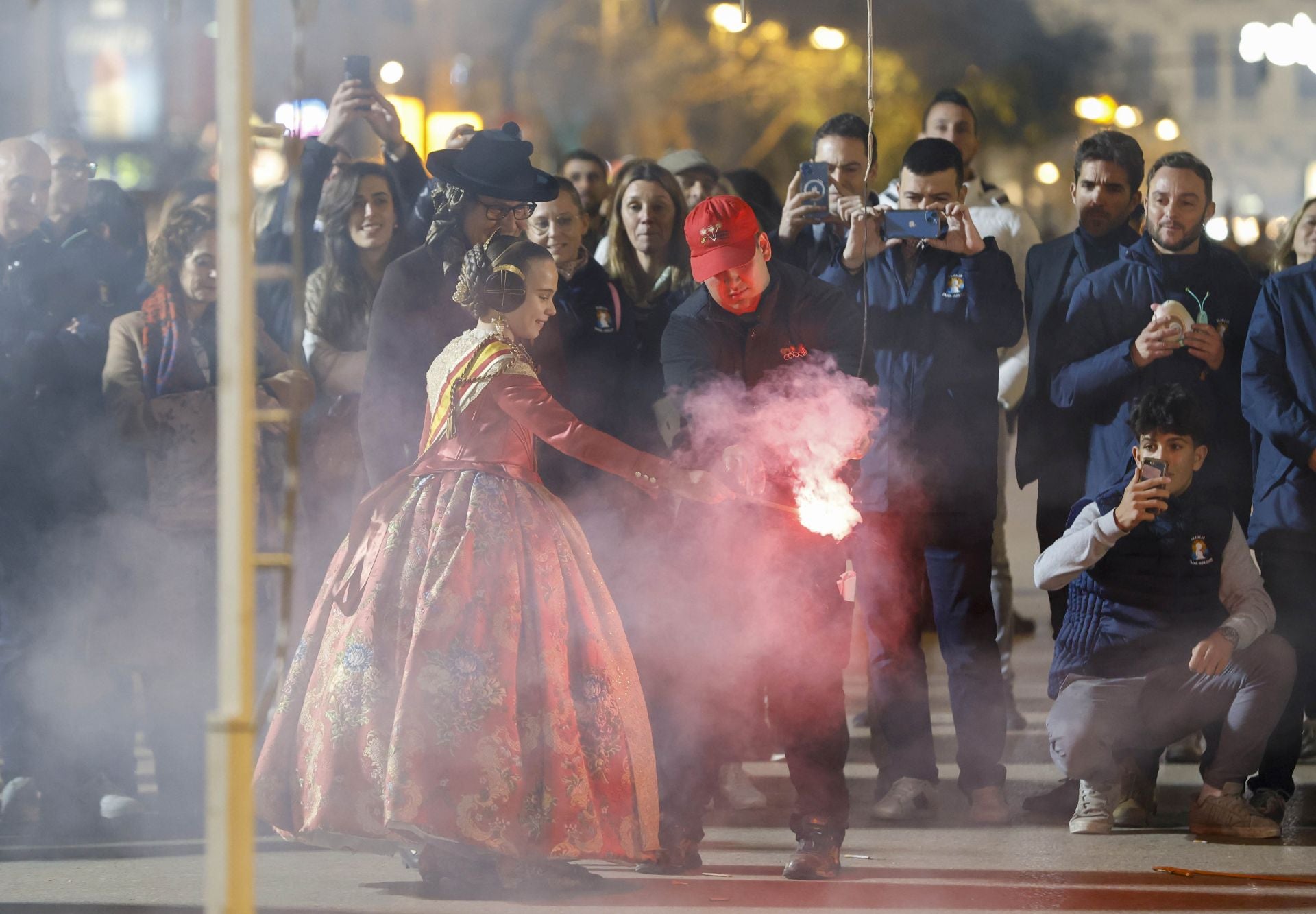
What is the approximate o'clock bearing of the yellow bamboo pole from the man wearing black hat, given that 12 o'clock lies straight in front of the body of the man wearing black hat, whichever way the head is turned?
The yellow bamboo pole is roughly at 2 o'clock from the man wearing black hat.

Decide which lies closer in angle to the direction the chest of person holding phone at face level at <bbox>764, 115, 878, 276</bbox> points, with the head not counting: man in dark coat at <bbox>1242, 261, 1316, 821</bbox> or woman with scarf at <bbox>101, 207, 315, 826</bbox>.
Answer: the woman with scarf

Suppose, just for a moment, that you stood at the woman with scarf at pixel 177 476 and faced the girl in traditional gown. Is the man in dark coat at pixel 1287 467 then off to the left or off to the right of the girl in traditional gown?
left

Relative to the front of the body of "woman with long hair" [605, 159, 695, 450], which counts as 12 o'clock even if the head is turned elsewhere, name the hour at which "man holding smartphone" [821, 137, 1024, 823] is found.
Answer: The man holding smartphone is roughly at 10 o'clock from the woman with long hair.

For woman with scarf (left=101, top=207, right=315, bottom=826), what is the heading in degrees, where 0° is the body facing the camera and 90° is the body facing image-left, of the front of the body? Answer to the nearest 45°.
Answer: approximately 315°

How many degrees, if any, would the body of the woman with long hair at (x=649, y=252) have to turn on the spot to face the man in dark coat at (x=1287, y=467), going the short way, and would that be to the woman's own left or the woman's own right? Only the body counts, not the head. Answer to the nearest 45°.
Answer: approximately 90° to the woman's own left

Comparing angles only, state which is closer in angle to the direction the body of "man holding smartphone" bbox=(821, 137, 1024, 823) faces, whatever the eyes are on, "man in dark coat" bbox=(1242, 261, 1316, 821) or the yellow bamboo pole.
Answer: the yellow bamboo pole
